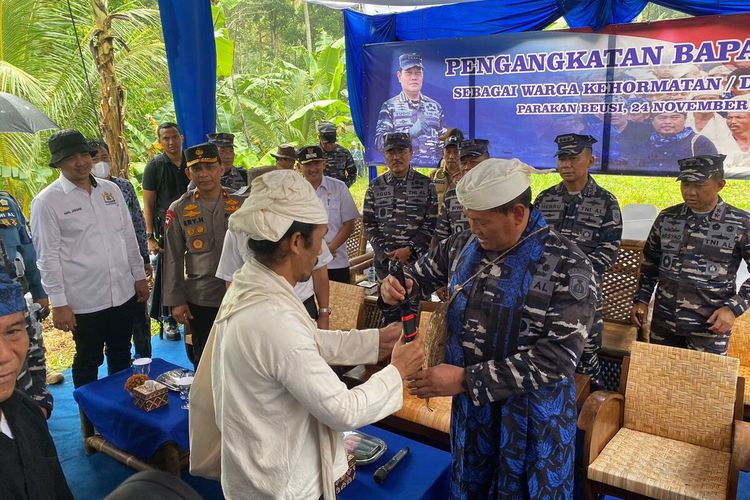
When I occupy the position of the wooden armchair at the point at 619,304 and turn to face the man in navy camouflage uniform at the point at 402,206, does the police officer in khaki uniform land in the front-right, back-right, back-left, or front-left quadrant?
front-left

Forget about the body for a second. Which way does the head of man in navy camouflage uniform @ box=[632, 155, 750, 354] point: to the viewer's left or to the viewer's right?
to the viewer's left

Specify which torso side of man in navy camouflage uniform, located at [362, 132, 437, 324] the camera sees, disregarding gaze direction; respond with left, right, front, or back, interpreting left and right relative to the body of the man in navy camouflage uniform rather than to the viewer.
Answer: front

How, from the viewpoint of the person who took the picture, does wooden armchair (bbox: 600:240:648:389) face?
facing the viewer and to the left of the viewer

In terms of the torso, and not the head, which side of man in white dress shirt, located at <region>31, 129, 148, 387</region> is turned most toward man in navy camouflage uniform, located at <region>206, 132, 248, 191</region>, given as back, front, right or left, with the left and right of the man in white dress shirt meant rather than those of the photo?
left

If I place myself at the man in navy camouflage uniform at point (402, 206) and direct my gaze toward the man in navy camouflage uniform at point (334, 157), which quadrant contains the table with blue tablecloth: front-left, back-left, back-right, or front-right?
back-left

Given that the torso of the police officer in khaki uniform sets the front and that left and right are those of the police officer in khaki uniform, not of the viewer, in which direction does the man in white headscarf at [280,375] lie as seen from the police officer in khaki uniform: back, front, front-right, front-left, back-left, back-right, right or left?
front

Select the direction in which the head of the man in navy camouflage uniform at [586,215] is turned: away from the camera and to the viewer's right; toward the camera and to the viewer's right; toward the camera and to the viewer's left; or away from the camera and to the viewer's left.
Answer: toward the camera and to the viewer's left

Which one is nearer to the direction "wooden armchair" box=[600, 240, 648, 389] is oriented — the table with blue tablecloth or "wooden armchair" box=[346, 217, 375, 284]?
the table with blue tablecloth

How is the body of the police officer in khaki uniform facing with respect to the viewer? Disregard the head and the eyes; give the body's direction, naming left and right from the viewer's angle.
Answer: facing the viewer

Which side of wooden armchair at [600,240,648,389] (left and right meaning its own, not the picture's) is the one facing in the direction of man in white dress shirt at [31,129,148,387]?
right

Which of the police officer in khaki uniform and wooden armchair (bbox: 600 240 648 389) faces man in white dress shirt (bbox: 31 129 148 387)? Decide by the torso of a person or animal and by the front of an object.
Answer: the wooden armchair
